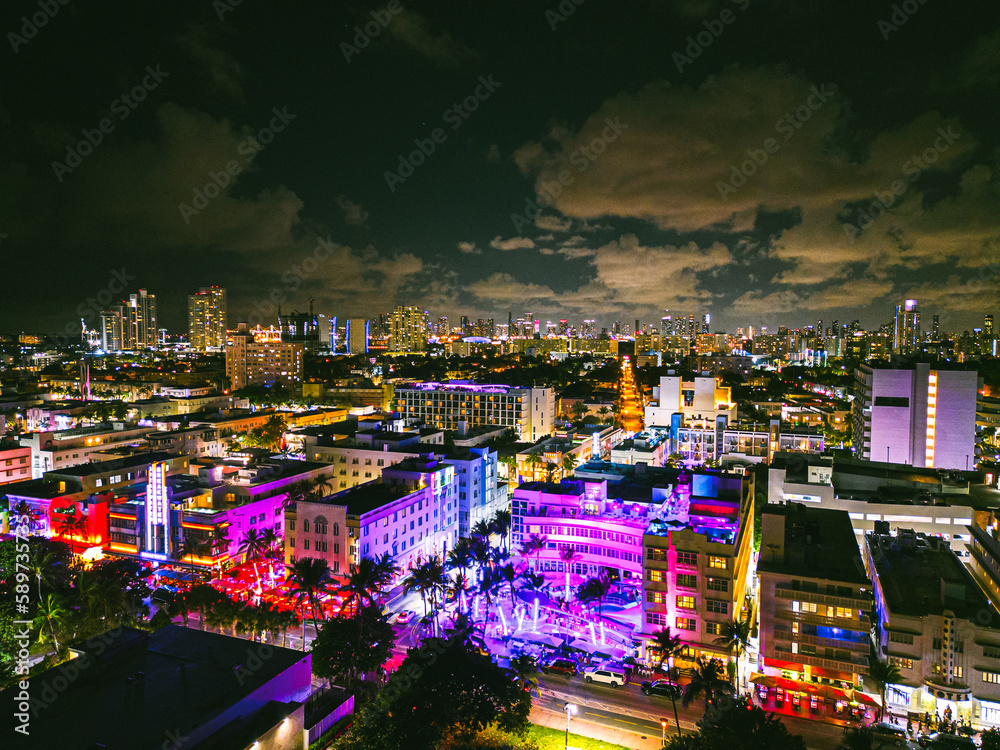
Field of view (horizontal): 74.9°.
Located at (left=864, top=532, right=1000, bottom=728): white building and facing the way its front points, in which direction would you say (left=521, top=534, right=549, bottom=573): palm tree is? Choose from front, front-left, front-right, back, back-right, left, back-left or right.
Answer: right

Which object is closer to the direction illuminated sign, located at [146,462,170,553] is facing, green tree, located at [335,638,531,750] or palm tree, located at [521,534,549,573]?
the green tree

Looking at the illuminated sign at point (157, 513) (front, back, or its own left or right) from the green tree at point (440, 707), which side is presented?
front

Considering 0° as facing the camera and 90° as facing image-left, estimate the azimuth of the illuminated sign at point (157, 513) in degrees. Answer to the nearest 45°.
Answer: approximately 0°

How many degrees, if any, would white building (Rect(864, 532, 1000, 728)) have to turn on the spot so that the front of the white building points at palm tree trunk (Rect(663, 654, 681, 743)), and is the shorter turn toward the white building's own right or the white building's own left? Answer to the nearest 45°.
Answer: approximately 45° to the white building's own right

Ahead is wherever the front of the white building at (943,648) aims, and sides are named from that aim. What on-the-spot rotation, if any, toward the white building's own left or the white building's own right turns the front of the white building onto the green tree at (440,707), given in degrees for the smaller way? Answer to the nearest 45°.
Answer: approximately 45° to the white building's own right

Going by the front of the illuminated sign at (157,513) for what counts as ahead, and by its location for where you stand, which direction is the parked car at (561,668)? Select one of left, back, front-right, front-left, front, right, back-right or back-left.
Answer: front-left

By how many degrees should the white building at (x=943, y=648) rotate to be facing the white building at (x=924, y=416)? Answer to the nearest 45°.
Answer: approximately 180°

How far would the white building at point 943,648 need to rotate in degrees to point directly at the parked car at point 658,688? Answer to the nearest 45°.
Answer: approximately 45° to its right

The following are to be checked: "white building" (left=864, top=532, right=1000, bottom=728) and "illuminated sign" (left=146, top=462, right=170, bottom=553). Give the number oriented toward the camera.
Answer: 2

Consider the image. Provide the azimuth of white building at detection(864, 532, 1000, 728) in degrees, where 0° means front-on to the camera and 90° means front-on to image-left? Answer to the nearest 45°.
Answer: approximately 0°

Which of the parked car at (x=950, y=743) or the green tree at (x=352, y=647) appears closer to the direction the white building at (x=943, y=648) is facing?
the parked car

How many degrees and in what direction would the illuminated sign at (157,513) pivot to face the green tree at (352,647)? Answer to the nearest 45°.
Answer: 0° — it already faces it

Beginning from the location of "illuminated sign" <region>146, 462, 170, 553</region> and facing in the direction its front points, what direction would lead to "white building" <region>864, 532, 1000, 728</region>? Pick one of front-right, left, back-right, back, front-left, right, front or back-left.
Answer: front-left

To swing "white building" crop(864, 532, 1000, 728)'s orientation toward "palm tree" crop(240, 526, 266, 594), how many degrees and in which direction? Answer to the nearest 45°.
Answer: approximately 90° to its right
